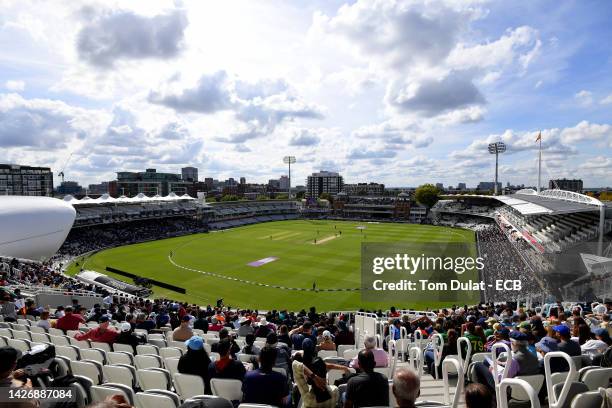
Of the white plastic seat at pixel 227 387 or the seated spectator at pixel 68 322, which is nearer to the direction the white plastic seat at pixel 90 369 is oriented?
the seated spectator

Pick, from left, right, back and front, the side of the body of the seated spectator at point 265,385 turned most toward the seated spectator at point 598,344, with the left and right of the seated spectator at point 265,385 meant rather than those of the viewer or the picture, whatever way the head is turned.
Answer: right

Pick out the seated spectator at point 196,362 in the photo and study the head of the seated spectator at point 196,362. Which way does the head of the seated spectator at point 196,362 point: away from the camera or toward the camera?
away from the camera

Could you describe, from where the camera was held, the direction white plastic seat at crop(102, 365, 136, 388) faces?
facing away from the viewer and to the right of the viewer

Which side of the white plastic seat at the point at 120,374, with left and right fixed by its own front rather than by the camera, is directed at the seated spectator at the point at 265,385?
right

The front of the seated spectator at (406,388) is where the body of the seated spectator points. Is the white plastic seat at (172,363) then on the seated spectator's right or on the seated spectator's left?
on the seated spectator's left

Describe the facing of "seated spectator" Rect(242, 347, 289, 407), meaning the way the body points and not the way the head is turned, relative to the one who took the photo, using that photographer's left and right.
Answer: facing away from the viewer

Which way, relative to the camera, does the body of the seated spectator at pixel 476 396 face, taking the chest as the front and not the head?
away from the camera

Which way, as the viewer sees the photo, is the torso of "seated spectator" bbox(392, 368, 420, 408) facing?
away from the camera

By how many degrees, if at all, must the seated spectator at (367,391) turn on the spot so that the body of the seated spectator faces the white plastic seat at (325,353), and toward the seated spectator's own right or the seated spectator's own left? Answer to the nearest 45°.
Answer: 0° — they already face it

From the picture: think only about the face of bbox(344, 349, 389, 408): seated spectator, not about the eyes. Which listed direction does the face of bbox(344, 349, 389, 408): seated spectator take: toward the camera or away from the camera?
away from the camera

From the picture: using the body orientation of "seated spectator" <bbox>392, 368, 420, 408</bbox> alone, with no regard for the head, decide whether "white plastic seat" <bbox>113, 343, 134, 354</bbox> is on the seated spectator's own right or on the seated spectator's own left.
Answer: on the seated spectator's own left

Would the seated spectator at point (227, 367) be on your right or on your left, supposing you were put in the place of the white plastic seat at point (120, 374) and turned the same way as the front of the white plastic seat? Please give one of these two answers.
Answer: on your right

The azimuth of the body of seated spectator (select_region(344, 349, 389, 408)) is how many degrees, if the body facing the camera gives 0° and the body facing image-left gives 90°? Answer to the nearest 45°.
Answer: approximately 180°

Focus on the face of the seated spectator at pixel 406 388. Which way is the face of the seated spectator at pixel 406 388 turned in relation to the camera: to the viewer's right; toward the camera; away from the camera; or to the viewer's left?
away from the camera

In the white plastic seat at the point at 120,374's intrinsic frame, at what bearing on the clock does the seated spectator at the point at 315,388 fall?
The seated spectator is roughly at 3 o'clock from the white plastic seat.
